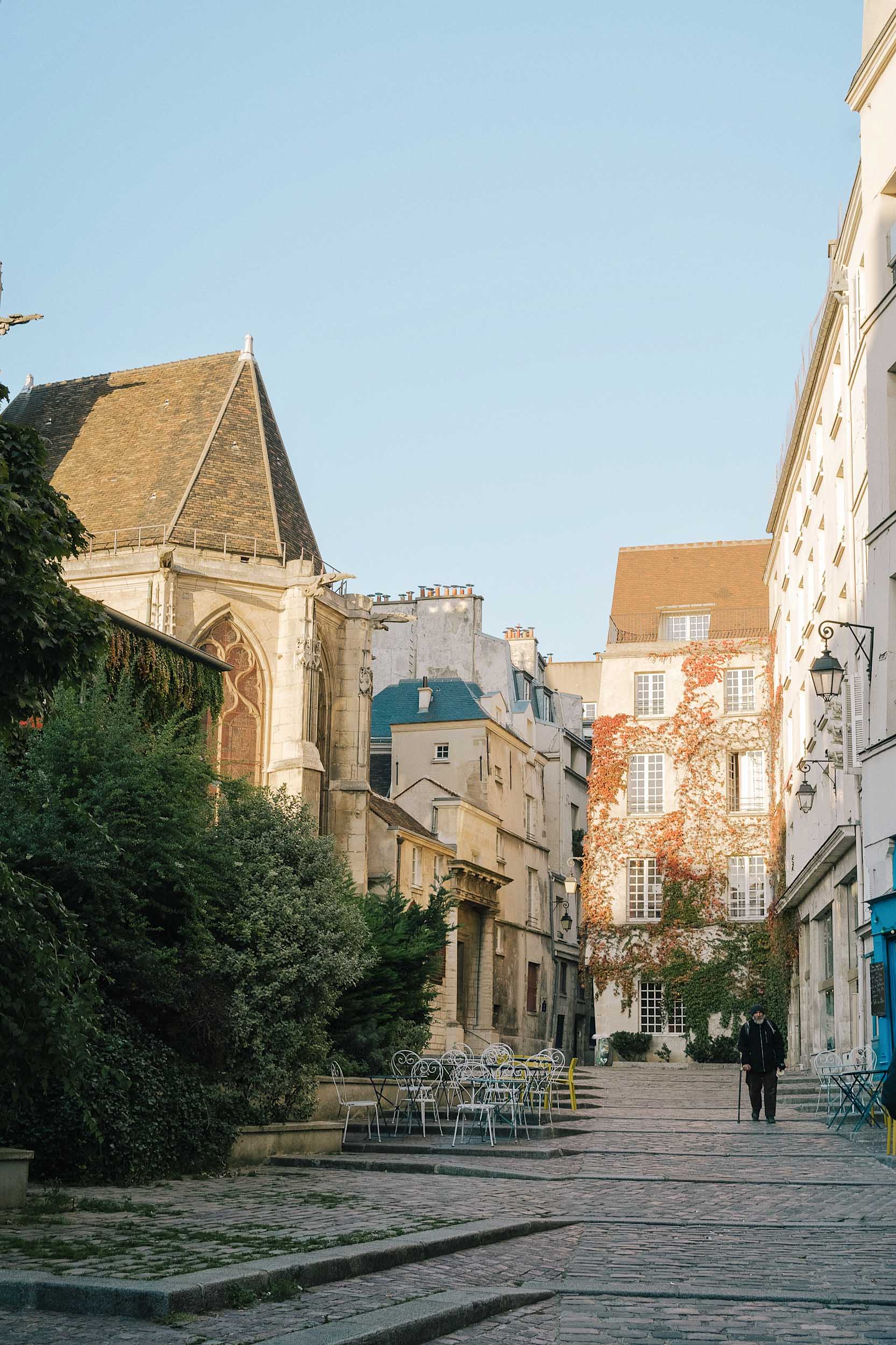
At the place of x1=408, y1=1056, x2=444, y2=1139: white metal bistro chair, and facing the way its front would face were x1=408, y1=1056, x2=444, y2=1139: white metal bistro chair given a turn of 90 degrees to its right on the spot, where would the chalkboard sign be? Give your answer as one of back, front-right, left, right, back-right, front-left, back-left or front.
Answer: back-right

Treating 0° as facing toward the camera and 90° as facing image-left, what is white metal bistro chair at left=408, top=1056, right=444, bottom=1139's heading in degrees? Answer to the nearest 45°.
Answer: approximately 45°

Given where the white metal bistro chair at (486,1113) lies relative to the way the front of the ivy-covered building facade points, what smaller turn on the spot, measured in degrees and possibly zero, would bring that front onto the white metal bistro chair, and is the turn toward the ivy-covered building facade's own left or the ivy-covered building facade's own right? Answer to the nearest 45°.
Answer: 0° — it already faces it

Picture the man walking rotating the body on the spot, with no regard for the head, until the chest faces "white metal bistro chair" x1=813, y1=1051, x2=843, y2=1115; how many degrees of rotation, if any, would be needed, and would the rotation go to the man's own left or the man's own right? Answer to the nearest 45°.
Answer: approximately 135° to the man's own left

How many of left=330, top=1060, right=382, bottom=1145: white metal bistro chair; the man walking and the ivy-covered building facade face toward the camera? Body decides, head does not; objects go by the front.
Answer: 2

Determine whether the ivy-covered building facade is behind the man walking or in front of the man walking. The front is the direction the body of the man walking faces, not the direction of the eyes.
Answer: behind

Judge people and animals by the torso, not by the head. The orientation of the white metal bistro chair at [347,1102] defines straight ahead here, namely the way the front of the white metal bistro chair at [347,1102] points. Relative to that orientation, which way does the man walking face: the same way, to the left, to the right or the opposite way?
to the right

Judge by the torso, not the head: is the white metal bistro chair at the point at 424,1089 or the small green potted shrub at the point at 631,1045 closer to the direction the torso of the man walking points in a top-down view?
the white metal bistro chair

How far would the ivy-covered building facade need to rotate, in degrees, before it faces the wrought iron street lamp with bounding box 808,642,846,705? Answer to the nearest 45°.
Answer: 0° — it already faces it

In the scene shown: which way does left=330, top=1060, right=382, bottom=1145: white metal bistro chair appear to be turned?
to the viewer's right
